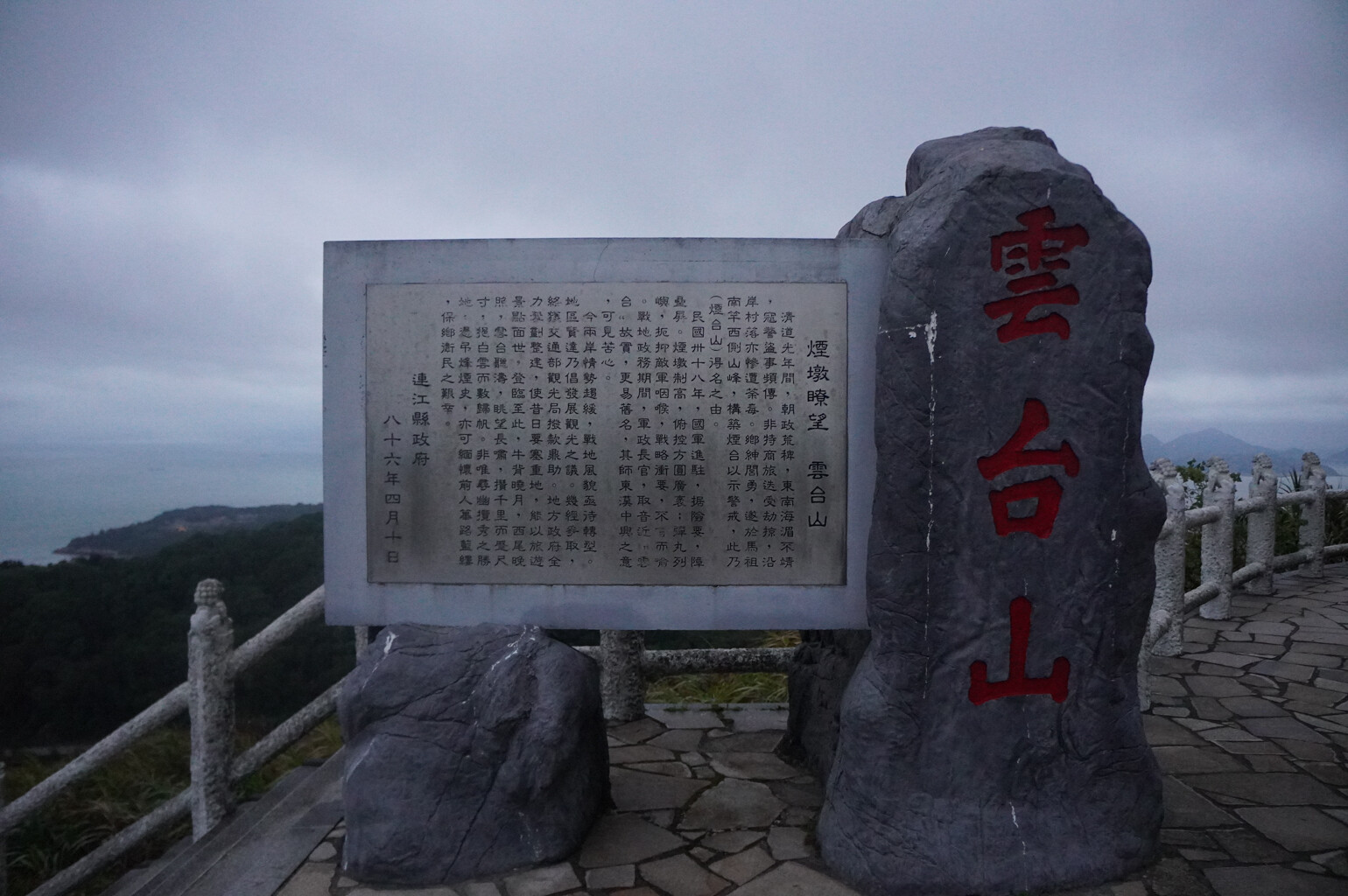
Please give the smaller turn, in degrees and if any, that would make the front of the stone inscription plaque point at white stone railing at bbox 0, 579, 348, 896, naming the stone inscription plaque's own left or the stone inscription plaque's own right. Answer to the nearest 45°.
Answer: approximately 90° to the stone inscription plaque's own right

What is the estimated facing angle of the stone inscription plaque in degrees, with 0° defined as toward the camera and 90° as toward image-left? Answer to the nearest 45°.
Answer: approximately 0°

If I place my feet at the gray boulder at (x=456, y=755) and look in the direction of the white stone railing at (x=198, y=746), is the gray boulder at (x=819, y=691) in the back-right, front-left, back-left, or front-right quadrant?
back-right

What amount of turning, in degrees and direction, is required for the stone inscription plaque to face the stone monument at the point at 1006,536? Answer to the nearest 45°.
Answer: approximately 90° to its left
